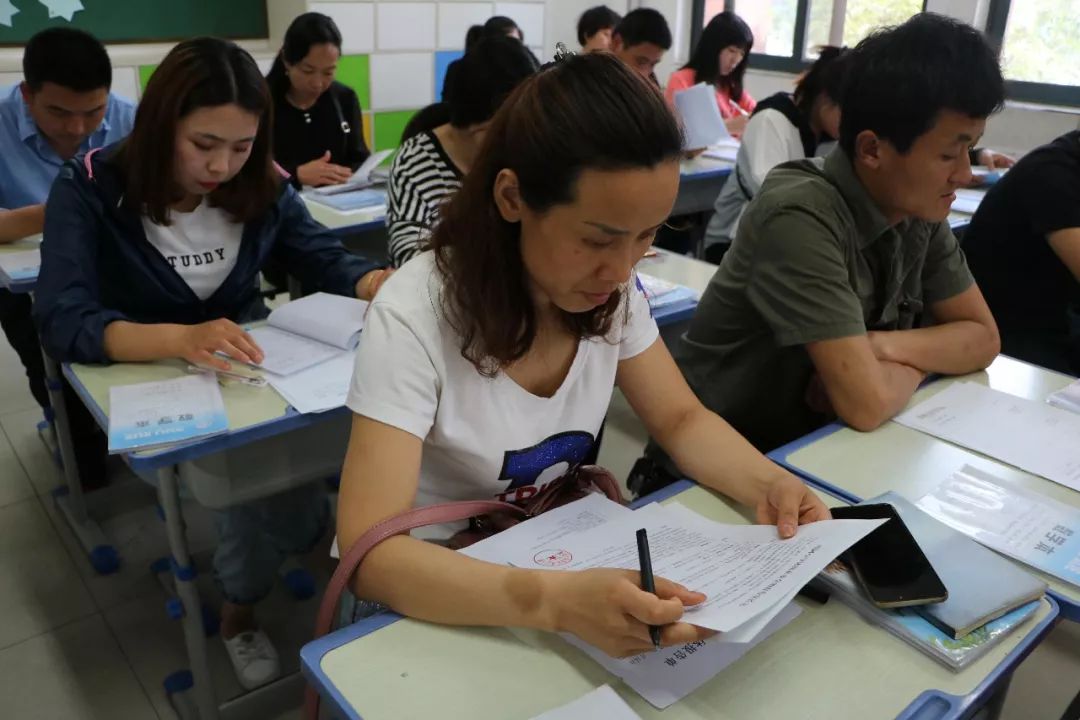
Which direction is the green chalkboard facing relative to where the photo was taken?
toward the camera

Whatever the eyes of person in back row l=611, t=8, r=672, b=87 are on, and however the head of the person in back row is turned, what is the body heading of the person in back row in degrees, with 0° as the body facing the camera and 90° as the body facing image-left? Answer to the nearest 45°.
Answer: approximately 315°

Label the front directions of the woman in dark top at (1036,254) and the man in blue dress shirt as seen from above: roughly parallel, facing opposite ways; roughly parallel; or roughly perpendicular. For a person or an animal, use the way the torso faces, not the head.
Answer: roughly parallel

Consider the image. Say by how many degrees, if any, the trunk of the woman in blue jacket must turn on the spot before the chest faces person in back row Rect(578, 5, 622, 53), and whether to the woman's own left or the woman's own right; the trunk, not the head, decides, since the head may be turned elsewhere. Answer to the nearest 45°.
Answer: approximately 90° to the woman's own left

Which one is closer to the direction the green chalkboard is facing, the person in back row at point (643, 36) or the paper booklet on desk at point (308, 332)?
the paper booklet on desk

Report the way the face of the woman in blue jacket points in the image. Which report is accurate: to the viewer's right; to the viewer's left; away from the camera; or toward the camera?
toward the camera

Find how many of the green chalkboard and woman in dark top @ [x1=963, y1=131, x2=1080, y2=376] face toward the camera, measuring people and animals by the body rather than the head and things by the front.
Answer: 1

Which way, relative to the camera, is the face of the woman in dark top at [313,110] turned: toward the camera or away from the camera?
toward the camera

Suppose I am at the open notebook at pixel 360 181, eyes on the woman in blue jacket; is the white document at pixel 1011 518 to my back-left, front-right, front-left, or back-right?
front-left

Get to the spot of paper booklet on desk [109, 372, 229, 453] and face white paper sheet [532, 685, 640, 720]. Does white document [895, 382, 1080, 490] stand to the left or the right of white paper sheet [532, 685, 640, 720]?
left

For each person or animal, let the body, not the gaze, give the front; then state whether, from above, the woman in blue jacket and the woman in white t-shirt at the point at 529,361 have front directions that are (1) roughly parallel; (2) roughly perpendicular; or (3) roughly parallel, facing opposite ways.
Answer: roughly parallel

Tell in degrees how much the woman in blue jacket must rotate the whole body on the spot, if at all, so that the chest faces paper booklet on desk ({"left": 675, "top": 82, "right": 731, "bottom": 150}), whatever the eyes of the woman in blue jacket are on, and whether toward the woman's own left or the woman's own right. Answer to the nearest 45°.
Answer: approximately 90° to the woman's own left
